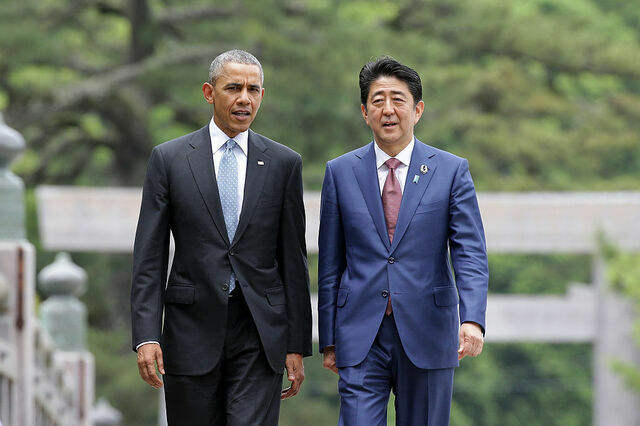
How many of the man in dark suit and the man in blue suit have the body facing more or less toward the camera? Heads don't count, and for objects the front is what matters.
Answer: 2

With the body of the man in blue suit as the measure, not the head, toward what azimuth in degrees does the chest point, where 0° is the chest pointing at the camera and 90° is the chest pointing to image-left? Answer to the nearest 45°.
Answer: approximately 0°

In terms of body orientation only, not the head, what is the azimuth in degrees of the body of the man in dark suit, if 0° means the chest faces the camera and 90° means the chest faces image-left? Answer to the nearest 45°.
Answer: approximately 0°

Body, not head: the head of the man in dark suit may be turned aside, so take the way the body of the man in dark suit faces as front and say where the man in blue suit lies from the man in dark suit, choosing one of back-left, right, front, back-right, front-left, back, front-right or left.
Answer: left
